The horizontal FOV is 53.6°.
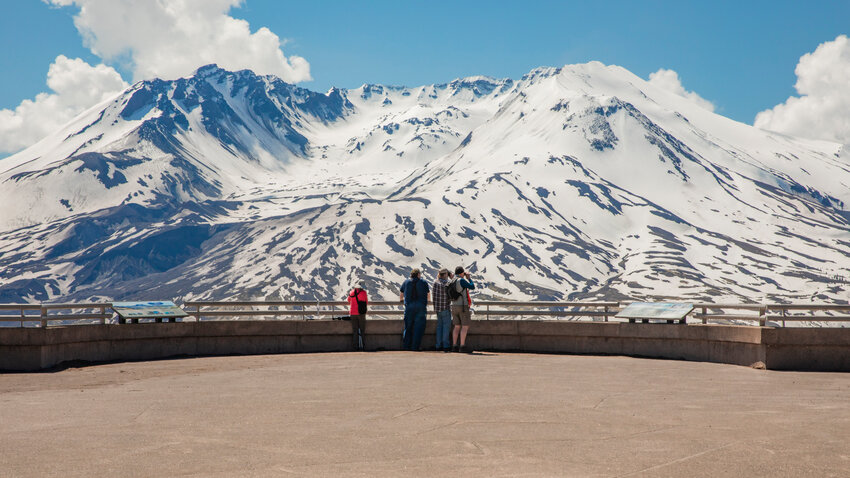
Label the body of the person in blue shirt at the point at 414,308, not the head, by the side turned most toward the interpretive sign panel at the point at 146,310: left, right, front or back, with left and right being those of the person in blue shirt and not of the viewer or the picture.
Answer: left

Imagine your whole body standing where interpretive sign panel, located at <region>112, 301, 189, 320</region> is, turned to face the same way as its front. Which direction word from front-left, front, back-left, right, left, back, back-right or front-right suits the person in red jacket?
left

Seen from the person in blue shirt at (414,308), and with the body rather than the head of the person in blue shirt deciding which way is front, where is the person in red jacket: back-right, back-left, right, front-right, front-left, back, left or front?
left

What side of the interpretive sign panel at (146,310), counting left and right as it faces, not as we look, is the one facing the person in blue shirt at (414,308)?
left

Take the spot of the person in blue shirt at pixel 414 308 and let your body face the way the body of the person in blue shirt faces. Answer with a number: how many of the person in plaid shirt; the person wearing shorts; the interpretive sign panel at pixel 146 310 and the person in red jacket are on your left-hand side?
2

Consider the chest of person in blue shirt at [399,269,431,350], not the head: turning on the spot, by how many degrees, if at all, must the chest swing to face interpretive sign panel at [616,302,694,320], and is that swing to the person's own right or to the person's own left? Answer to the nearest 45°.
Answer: approximately 90° to the person's own right

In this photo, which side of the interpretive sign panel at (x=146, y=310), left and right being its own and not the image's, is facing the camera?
front

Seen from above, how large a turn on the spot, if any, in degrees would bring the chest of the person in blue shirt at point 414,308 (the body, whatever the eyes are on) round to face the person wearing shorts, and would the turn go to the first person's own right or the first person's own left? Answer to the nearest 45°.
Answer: approximately 135° to the first person's own right

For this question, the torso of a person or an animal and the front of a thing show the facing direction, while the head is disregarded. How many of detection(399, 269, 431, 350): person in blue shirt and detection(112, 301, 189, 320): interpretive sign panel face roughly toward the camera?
1

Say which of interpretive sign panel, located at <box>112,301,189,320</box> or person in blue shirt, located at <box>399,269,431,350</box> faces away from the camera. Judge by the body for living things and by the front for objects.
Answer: the person in blue shirt

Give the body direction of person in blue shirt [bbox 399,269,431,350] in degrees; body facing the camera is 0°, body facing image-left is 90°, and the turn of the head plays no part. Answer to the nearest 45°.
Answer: approximately 180°

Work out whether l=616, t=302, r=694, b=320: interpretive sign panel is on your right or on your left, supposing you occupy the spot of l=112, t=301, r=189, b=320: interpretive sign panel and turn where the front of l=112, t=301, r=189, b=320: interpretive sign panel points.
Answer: on your left

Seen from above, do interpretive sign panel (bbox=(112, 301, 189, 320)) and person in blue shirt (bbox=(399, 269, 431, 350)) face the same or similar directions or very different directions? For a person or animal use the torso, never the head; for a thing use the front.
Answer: very different directions
